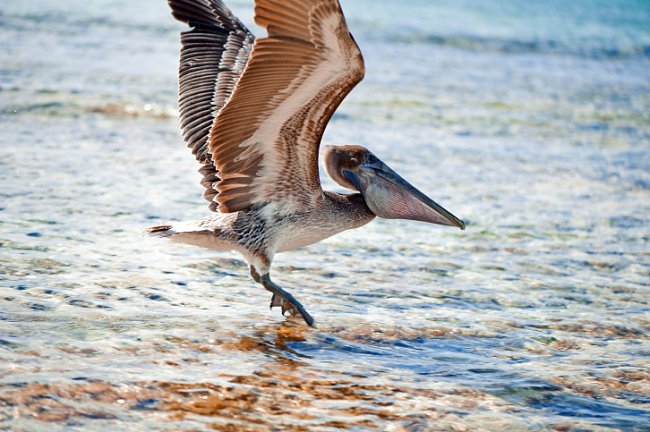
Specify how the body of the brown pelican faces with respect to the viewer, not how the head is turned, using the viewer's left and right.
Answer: facing to the right of the viewer
